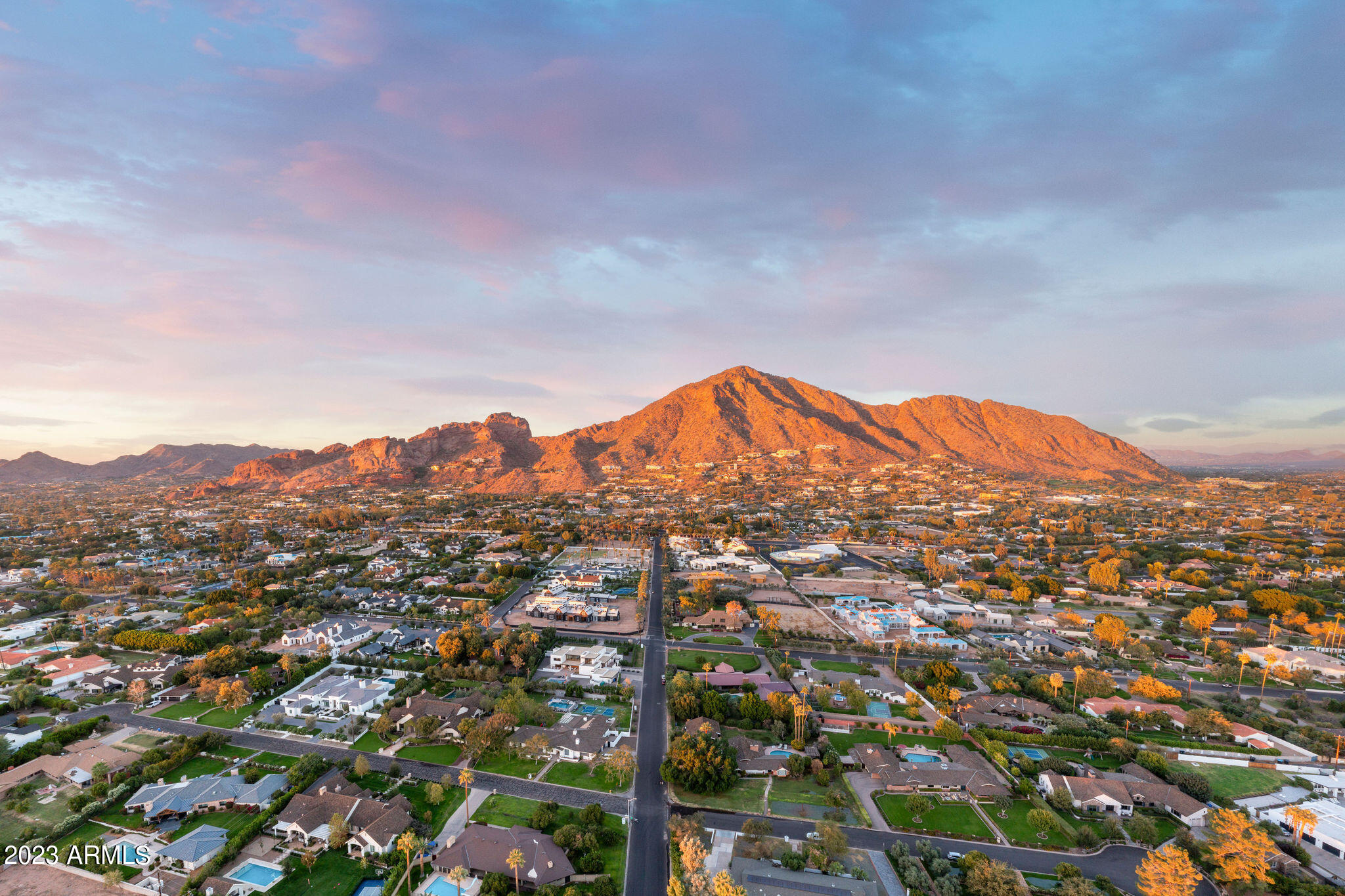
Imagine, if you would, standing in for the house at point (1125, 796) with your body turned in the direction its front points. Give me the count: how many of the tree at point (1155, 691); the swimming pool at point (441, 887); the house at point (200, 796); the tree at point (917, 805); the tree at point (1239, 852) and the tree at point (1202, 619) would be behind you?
2

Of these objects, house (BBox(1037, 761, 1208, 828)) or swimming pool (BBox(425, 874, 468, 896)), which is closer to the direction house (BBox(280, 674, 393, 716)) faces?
the swimming pool

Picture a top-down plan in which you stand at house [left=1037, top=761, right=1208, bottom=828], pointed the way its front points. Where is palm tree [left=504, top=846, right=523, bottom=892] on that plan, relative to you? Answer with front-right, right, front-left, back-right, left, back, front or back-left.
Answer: front-right

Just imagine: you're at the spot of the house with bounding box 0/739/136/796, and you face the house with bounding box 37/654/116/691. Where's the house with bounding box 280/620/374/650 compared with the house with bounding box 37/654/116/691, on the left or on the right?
right

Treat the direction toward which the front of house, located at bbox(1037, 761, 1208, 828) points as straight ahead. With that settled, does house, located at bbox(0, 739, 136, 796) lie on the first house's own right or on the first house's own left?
on the first house's own right

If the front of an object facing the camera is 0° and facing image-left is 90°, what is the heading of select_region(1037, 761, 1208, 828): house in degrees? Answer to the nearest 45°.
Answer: approximately 0°

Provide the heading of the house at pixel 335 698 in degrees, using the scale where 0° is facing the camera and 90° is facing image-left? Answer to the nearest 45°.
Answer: approximately 45°

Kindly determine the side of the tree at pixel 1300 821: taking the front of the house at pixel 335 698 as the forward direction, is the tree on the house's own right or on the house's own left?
on the house's own left

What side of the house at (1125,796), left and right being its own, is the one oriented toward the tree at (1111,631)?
back

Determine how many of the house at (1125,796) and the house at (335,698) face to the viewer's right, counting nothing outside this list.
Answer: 0

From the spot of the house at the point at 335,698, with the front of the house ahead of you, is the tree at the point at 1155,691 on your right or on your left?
on your left

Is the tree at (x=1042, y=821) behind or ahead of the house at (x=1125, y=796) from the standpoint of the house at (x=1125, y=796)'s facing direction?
ahead

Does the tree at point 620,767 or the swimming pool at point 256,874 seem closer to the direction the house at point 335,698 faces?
the swimming pool
